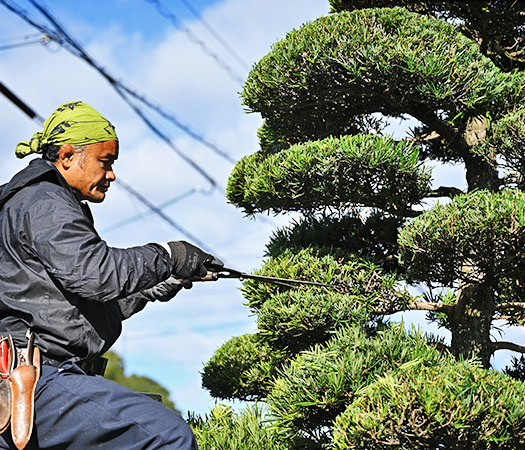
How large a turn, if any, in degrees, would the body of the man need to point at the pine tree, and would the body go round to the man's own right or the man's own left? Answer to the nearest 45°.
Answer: approximately 45° to the man's own left

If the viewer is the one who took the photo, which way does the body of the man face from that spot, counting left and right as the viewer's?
facing to the right of the viewer

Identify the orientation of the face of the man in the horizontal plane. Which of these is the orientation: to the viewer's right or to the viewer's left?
to the viewer's right
